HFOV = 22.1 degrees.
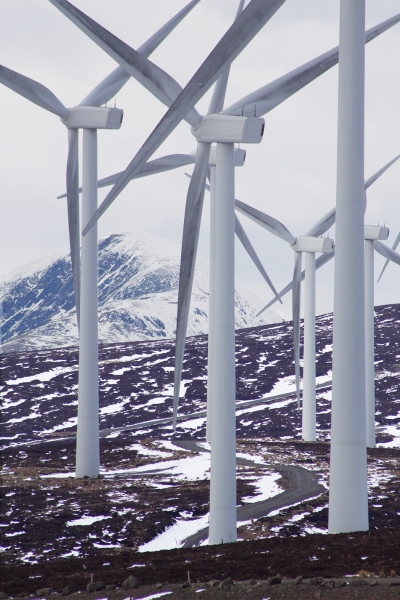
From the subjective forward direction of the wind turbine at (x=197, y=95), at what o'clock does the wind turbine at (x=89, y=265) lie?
the wind turbine at (x=89, y=265) is roughly at 1 o'clock from the wind turbine at (x=197, y=95).

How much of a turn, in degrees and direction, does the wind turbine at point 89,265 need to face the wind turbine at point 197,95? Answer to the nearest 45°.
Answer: approximately 135° to its left

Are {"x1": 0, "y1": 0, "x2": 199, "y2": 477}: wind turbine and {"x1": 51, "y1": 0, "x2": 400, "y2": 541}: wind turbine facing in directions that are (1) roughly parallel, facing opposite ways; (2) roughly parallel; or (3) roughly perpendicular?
roughly parallel

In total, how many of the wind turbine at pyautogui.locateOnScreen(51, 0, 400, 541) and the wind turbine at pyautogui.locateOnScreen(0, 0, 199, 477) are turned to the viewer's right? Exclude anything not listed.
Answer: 0
